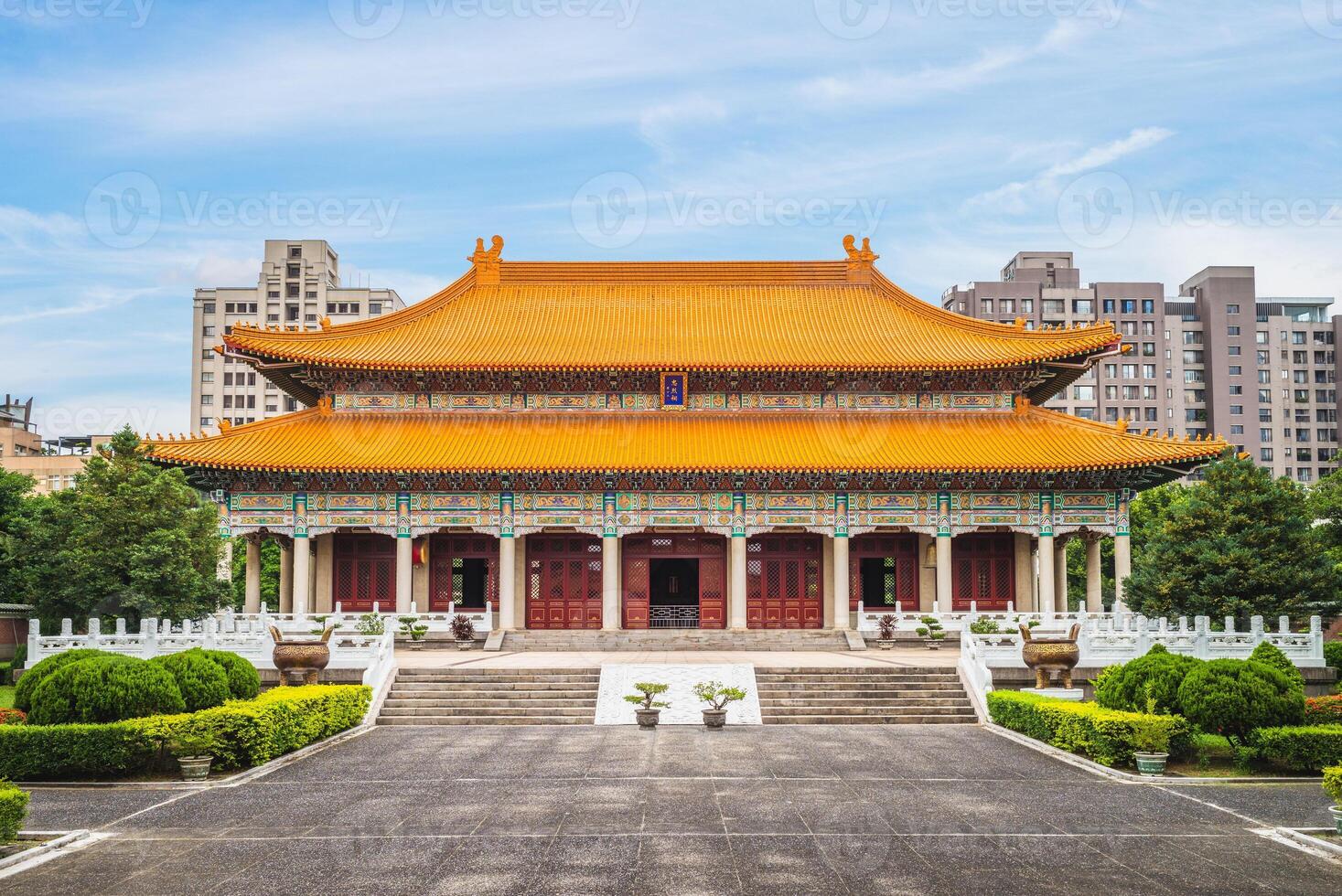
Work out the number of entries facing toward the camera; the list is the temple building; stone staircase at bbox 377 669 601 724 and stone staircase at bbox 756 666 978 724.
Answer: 3

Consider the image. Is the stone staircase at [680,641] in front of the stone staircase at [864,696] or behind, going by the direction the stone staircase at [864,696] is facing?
behind

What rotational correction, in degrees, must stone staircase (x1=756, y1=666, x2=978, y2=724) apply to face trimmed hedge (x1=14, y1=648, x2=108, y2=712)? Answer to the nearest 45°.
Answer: approximately 45° to its right

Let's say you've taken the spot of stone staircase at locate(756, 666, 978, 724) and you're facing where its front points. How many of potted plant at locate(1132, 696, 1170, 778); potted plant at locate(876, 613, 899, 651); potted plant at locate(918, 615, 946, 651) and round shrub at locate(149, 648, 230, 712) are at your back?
2

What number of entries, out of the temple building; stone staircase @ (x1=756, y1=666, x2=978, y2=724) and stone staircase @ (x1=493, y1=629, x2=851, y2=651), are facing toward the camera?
3

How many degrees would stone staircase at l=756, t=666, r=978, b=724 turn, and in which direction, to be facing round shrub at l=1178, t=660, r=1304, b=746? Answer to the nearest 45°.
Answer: approximately 45° to its left
